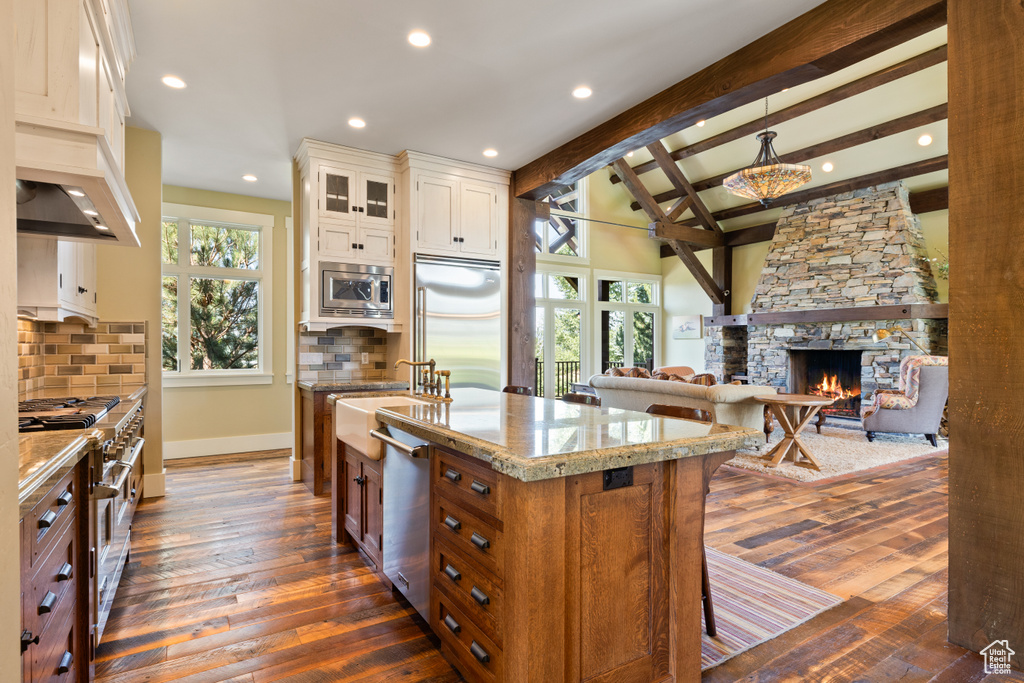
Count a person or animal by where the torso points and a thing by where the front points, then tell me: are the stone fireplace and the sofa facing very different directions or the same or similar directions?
very different directions

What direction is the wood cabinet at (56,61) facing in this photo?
to the viewer's right

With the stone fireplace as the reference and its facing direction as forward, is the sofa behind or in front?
in front

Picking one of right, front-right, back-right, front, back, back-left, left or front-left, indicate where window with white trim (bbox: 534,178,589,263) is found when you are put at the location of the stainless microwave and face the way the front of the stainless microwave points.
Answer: back-left

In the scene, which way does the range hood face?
to the viewer's right

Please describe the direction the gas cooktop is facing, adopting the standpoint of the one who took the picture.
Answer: facing to the right of the viewer

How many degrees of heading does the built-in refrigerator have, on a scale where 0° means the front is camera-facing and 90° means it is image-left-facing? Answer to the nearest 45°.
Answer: approximately 0°

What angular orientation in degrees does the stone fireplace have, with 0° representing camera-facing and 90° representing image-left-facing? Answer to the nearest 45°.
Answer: approximately 45°
